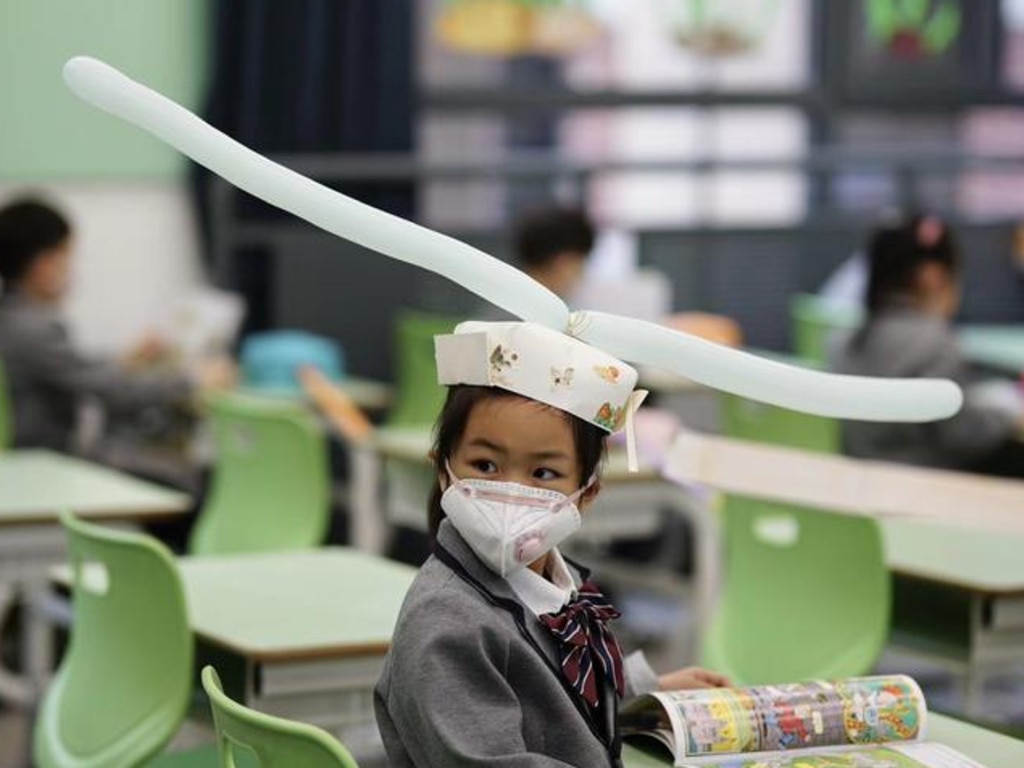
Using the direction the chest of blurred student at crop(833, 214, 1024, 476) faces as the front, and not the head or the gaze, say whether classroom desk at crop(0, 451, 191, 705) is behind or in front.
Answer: behind

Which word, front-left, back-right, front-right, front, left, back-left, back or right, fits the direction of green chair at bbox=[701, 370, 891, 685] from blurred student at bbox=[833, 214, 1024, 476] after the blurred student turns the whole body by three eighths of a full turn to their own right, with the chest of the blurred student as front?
front

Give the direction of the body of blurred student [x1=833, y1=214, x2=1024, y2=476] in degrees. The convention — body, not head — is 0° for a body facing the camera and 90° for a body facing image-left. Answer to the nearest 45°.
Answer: approximately 225°

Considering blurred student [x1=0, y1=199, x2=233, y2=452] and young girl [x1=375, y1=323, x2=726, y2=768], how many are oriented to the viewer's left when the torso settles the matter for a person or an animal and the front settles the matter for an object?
0

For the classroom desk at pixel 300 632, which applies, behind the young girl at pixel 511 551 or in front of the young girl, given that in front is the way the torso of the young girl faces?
behind

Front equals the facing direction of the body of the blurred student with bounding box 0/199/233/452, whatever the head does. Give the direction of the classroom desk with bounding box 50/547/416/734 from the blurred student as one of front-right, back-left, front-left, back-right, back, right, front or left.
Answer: right

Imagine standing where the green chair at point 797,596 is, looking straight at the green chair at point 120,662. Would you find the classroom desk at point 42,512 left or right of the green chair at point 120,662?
right

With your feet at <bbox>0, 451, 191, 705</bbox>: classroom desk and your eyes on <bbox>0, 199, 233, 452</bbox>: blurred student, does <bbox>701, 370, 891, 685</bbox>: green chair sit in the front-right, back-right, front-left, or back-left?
back-right

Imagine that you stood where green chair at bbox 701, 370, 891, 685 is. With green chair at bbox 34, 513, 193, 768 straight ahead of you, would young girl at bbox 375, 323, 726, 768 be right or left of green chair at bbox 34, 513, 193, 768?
left

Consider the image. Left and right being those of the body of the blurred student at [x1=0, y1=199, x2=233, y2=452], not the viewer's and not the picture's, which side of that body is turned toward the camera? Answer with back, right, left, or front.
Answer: right
